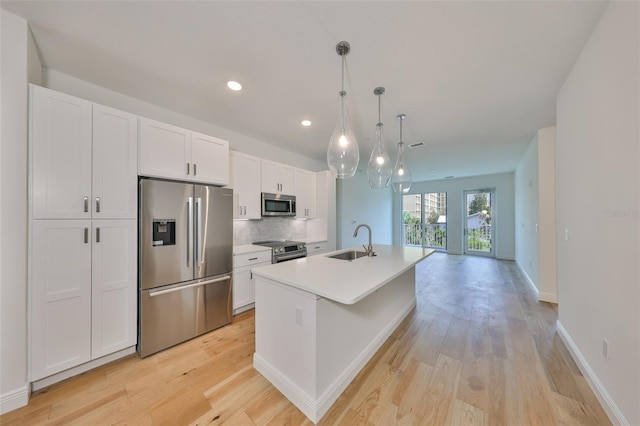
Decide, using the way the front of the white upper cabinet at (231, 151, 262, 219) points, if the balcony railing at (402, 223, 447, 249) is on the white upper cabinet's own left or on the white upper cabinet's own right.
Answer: on the white upper cabinet's own left

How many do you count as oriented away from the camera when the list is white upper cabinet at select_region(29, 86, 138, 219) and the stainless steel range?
0

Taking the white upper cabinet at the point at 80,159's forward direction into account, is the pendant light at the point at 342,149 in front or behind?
in front

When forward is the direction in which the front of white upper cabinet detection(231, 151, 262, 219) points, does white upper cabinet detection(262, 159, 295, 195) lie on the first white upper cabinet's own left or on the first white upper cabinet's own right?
on the first white upper cabinet's own left

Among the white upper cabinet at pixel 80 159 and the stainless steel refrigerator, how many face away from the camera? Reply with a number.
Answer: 0

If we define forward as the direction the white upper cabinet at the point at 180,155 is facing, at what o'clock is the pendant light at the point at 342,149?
The pendant light is roughly at 12 o'clock from the white upper cabinet.

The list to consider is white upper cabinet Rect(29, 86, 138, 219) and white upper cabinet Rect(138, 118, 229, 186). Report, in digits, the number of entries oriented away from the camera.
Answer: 0

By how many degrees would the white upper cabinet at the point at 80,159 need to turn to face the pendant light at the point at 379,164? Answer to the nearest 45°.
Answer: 0° — it already faces it

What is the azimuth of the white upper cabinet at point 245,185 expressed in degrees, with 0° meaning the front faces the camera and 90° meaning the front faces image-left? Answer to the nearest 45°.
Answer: approximately 315°
